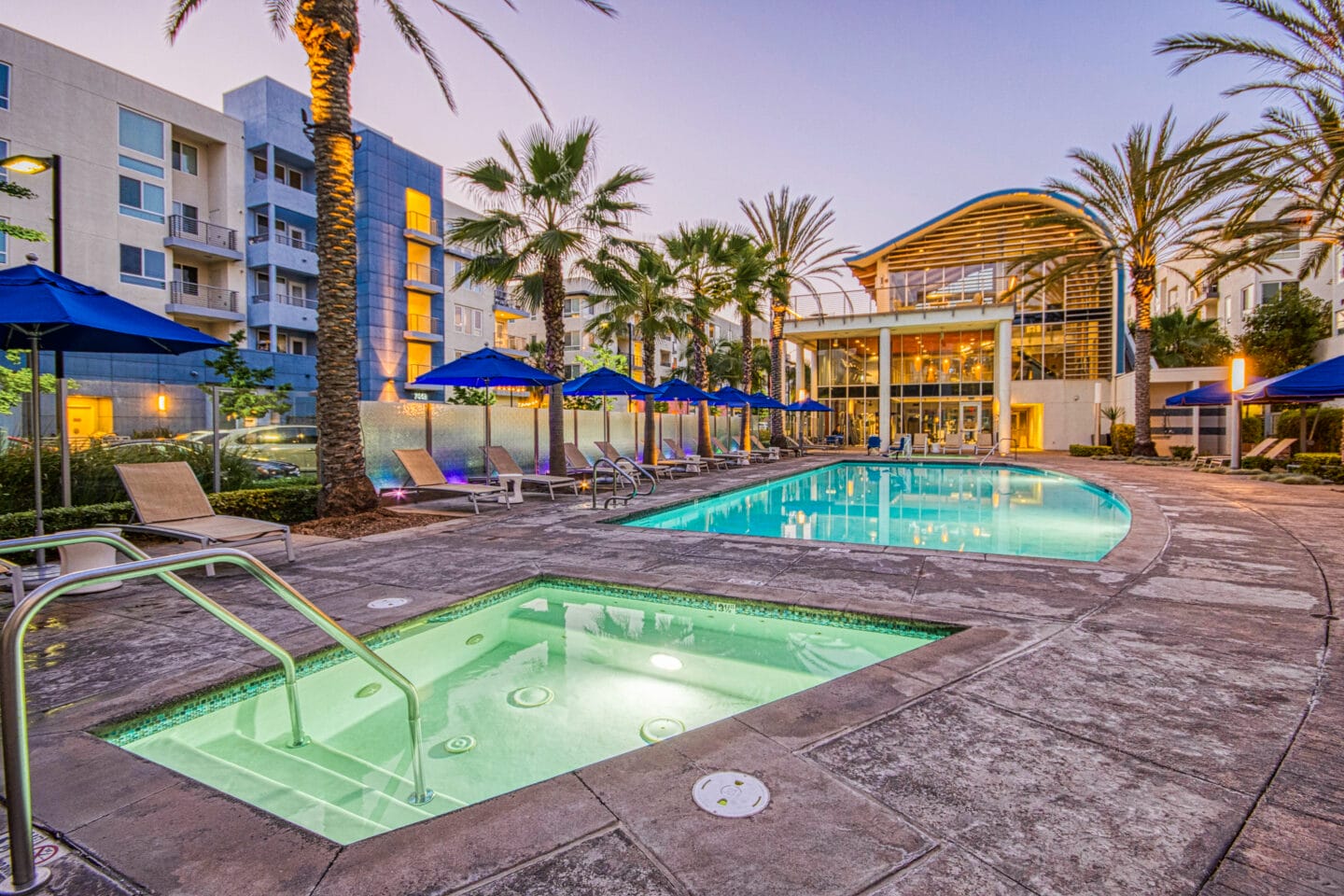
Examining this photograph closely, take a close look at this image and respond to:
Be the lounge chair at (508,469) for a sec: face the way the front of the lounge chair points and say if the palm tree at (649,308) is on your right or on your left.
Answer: on your left

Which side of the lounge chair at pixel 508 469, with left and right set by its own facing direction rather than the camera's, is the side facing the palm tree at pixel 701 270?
left

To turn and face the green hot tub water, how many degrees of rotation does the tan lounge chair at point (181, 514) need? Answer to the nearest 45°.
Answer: approximately 45° to its right

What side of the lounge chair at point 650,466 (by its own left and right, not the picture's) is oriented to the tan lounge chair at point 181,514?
right

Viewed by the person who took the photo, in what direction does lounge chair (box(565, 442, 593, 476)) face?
facing the viewer and to the right of the viewer

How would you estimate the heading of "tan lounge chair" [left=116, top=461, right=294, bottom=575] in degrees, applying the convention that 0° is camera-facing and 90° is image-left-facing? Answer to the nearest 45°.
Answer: approximately 315°

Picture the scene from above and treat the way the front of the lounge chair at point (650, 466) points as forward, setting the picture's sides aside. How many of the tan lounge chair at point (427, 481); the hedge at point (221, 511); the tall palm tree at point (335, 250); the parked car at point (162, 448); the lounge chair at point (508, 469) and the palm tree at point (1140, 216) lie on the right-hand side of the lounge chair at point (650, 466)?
5

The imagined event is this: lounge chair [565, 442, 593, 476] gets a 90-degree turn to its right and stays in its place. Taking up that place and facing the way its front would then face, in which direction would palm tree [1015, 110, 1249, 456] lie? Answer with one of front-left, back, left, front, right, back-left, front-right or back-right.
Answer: back-left

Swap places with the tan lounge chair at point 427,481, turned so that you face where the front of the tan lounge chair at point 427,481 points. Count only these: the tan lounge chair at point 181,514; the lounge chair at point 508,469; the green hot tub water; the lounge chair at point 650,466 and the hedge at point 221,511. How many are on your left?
2

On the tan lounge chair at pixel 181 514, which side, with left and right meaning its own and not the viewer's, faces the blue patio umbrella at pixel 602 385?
left

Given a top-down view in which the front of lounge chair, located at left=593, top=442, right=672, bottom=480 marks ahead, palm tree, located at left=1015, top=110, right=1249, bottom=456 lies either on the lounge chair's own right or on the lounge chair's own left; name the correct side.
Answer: on the lounge chair's own left
